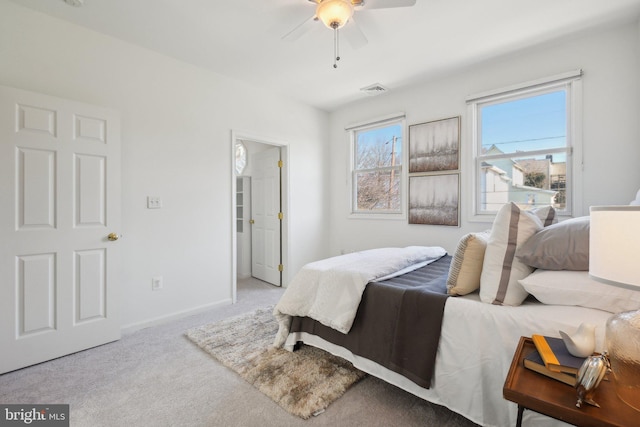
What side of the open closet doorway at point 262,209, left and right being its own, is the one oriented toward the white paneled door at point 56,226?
right

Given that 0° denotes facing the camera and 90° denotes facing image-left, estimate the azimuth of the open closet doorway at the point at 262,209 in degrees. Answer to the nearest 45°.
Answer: approximately 315°

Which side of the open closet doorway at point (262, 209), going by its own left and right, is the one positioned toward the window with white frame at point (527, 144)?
front

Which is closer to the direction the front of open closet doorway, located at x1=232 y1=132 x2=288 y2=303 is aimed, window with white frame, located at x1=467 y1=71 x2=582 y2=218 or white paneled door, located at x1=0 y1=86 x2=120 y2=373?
the window with white frame

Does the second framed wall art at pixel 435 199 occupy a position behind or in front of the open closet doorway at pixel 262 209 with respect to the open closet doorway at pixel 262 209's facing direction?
in front

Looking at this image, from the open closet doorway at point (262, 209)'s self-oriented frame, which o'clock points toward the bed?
The bed is roughly at 1 o'clock from the open closet doorway.

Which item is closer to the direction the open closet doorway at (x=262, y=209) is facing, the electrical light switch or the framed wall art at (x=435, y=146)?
the framed wall art

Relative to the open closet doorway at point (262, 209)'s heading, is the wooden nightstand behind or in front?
in front

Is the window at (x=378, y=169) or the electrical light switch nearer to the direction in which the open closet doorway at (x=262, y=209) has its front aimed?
the window

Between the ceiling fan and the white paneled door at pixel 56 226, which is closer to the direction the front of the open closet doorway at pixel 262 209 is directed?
the ceiling fan

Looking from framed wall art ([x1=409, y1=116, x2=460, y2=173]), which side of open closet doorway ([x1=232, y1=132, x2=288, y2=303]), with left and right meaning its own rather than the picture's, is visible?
front

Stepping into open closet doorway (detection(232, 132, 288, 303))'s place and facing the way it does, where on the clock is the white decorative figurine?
The white decorative figurine is roughly at 1 o'clock from the open closet doorway.

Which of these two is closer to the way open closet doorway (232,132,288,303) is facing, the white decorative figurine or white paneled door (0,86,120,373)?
the white decorative figurine
